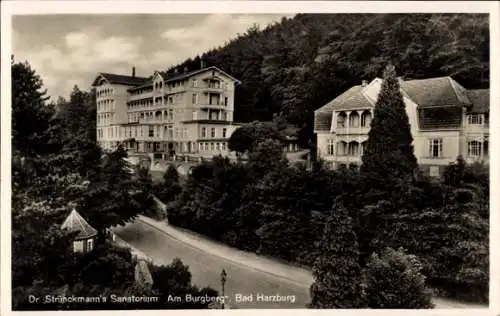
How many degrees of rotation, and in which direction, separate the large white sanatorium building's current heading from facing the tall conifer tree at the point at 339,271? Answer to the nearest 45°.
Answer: approximately 90° to its left

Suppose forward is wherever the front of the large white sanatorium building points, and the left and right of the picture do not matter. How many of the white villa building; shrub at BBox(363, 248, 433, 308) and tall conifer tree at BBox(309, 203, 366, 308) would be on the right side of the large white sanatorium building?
0

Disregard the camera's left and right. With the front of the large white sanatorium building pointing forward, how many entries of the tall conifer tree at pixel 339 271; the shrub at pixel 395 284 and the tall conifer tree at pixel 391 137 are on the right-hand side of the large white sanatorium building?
0

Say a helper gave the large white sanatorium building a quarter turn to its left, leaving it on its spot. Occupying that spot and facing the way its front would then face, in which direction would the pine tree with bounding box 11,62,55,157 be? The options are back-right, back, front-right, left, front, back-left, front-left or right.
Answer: back-right

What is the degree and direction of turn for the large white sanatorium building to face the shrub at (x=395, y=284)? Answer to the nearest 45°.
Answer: approximately 90° to its left

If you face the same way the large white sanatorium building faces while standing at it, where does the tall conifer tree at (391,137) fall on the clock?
The tall conifer tree is roughly at 10 o'clock from the large white sanatorium building.

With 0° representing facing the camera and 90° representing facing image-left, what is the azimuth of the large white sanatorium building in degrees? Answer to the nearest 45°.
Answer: approximately 45°

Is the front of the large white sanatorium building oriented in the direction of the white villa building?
no
